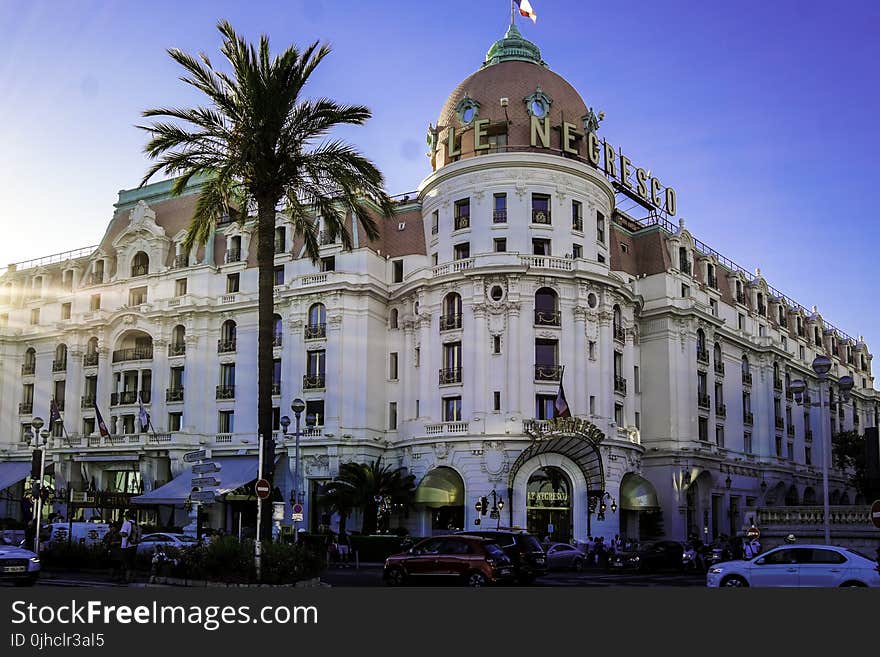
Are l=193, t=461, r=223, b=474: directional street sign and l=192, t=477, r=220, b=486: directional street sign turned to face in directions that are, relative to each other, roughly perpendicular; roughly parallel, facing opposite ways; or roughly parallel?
roughly parallel

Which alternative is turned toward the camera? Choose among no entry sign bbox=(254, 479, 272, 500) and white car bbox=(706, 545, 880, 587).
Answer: the no entry sign

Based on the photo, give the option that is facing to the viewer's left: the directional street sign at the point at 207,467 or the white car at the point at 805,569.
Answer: the white car

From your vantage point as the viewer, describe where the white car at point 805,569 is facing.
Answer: facing to the left of the viewer

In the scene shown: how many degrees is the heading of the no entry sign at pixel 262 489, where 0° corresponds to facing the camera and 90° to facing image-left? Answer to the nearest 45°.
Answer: approximately 0°

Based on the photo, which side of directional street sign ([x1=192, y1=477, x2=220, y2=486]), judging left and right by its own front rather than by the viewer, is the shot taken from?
front

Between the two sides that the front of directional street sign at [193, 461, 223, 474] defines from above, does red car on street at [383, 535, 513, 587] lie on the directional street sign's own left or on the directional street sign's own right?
on the directional street sign's own left
